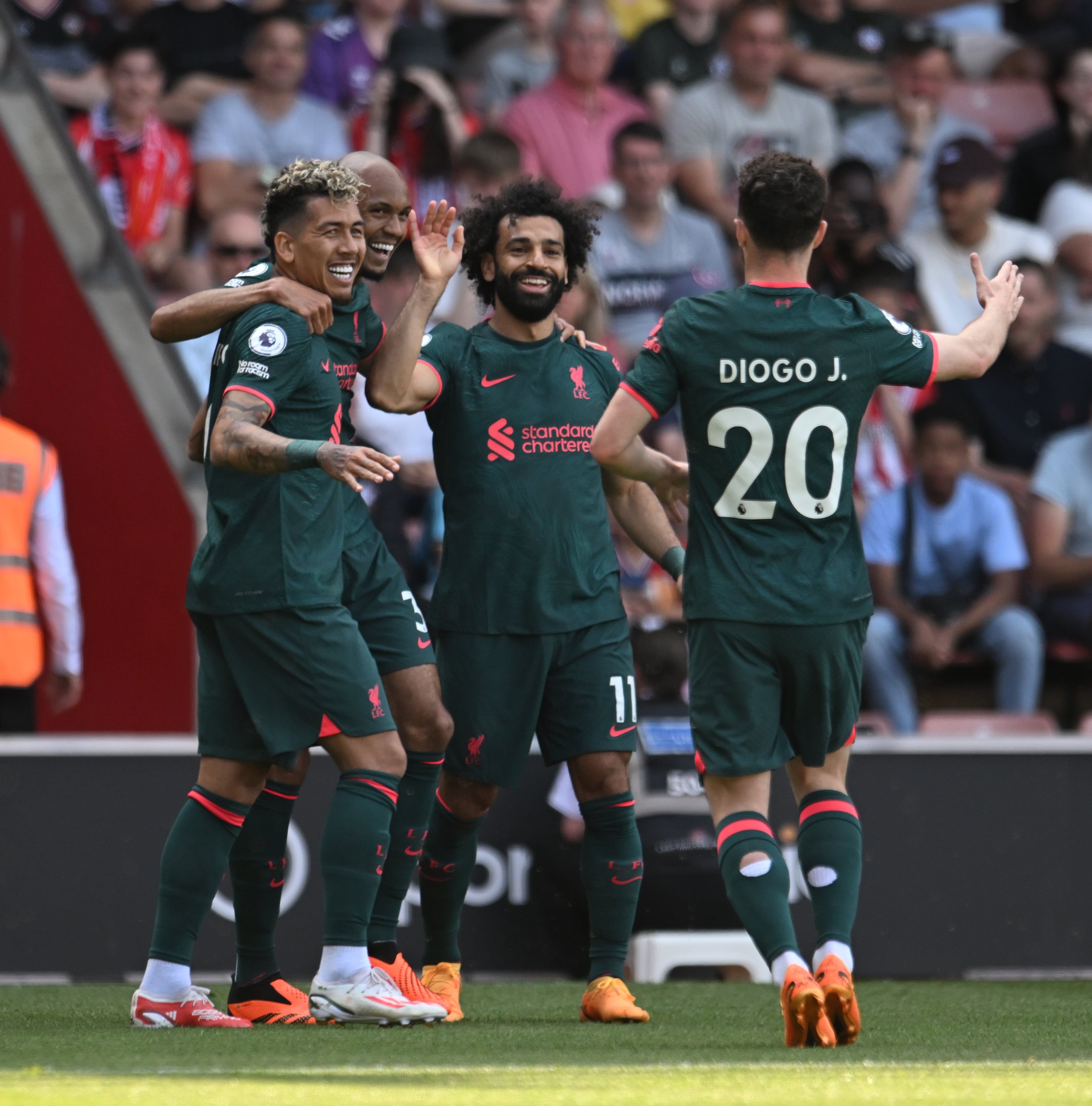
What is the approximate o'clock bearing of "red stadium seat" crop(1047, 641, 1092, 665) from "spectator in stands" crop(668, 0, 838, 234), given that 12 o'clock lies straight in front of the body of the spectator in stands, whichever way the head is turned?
The red stadium seat is roughly at 11 o'clock from the spectator in stands.

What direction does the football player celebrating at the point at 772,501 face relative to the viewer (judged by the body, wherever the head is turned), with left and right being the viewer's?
facing away from the viewer

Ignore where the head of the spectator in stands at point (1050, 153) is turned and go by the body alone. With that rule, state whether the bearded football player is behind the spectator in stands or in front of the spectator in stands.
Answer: in front

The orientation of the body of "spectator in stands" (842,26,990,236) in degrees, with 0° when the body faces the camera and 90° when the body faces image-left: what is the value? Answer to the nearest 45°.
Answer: approximately 0°

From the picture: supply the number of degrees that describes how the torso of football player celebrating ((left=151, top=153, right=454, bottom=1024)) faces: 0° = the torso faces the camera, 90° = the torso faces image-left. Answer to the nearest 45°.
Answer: approximately 315°

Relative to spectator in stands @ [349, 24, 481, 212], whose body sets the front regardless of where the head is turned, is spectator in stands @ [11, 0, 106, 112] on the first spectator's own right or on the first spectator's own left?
on the first spectator's own right

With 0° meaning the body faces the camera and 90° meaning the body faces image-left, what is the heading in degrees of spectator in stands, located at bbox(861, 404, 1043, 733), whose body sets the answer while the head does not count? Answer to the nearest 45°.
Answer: approximately 0°

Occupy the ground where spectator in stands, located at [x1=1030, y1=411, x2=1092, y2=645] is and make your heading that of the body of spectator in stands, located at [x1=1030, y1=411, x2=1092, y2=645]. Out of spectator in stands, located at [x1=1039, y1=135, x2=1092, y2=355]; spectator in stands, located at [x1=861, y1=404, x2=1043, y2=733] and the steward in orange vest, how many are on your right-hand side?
2
